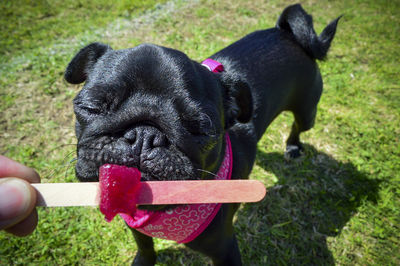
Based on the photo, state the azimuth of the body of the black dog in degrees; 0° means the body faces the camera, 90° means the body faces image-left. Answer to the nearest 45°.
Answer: approximately 45°
